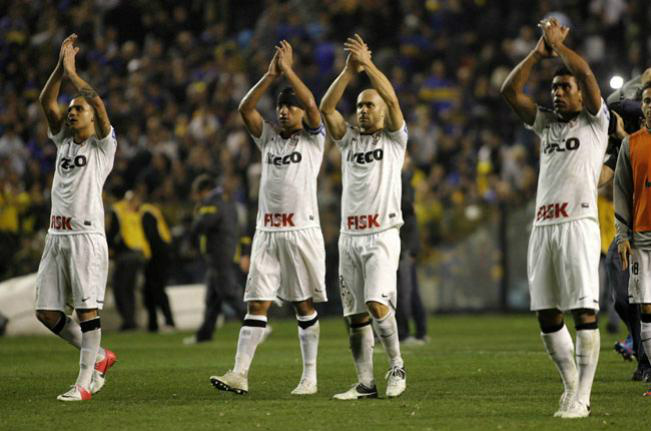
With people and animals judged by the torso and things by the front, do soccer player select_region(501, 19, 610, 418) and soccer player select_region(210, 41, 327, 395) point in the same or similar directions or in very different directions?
same or similar directions

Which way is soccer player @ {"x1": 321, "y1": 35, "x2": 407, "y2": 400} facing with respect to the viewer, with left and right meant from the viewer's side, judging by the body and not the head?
facing the viewer and to the left of the viewer

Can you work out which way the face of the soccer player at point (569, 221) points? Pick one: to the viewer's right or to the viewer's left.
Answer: to the viewer's left

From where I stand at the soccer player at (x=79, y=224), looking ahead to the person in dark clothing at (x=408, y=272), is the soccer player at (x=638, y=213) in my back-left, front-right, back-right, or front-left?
front-right

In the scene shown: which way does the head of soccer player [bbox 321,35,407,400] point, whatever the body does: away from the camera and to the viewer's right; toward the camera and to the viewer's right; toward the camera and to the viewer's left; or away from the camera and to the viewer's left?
toward the camera and to the viewer's left

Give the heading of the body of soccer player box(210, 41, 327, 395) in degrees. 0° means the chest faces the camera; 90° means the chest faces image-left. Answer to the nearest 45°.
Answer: approximately 45°

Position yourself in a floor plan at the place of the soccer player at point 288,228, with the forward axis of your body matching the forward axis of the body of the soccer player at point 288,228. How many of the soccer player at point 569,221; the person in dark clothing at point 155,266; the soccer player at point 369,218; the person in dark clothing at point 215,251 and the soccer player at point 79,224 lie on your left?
2

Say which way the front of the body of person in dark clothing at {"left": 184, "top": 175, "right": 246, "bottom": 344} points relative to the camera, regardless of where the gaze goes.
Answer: to the viewer's left

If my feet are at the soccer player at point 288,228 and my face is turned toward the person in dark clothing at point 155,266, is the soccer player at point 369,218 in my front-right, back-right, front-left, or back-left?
back-right

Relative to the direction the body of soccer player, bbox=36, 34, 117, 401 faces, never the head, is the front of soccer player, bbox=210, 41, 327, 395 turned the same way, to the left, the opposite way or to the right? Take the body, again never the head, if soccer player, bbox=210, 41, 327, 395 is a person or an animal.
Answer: the same way

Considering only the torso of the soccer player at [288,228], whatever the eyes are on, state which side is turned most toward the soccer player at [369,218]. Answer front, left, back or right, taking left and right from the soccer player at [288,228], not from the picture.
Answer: left

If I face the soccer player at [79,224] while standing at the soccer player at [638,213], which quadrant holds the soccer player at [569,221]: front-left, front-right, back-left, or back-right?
front-left

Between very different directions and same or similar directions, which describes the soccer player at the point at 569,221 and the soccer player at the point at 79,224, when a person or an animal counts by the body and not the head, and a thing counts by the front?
same or similar directions
